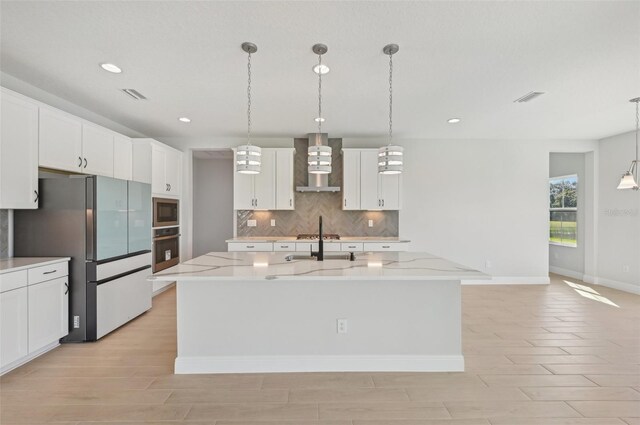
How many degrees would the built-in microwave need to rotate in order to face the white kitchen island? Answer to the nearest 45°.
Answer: approximately 45° to its right

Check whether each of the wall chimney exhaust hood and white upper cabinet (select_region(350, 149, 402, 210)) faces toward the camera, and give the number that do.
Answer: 2

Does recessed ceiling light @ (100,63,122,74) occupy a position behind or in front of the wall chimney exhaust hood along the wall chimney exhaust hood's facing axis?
in front

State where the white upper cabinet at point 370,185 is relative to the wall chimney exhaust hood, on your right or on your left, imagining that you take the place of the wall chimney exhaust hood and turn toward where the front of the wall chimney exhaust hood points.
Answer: on your left

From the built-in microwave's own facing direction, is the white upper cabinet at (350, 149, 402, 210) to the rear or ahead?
ahead

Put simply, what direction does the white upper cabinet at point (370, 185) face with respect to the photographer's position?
facing the viewer

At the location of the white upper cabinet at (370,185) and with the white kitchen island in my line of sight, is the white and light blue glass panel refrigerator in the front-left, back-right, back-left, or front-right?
front-right

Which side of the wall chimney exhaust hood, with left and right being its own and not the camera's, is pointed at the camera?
front

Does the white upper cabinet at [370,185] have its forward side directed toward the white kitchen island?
yes

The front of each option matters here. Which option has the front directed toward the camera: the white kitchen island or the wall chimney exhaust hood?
the wall chimney exhaust hood

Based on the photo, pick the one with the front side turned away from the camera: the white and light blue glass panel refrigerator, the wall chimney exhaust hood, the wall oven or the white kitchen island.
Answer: the white kitchen island

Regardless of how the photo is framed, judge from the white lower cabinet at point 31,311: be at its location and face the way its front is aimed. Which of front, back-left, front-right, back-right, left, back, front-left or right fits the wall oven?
left

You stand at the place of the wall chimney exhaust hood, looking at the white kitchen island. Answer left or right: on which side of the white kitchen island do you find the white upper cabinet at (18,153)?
right

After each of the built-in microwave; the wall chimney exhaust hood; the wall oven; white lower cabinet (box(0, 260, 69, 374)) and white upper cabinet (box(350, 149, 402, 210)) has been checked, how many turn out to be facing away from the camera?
0
